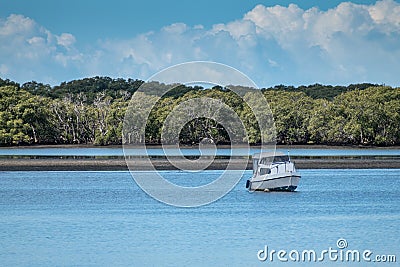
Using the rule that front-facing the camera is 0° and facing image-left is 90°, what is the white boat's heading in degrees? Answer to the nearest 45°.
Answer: approximately 315°
